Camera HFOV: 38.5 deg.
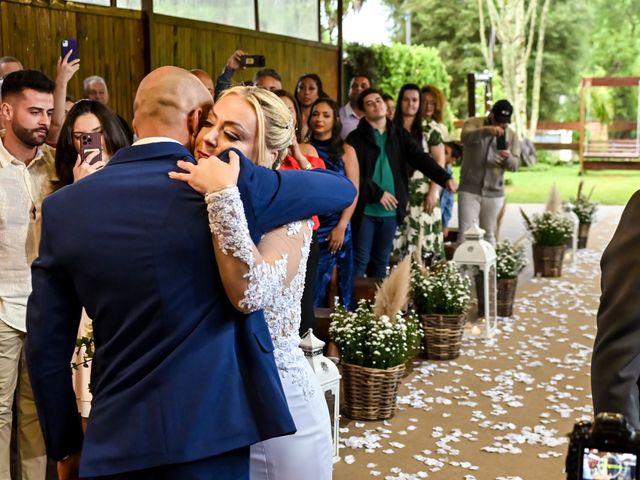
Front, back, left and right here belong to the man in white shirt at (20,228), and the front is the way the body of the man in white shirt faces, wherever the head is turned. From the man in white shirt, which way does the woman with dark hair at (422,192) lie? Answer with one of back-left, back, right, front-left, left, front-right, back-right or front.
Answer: left

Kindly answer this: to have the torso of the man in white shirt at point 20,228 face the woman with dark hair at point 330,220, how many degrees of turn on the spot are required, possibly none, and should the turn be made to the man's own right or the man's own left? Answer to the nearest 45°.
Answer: approximately 90° to the man's own left

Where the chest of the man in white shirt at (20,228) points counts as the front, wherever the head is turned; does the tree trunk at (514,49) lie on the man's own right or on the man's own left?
on the man's own left

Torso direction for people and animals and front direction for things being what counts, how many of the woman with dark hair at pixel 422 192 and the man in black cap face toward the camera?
2

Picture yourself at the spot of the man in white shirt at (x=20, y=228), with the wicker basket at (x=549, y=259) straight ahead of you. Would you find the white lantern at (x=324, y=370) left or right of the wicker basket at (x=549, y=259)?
right

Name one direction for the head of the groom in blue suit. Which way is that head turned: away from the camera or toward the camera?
away from the camera

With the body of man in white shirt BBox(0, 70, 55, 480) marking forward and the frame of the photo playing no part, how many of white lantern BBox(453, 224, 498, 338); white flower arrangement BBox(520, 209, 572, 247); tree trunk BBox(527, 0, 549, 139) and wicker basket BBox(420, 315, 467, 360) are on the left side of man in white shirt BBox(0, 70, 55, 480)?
4

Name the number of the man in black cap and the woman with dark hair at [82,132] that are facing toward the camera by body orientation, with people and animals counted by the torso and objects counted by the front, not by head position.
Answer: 2

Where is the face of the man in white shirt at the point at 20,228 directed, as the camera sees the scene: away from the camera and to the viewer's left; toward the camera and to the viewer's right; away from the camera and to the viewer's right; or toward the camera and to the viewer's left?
toward the camera and to the viewer's right

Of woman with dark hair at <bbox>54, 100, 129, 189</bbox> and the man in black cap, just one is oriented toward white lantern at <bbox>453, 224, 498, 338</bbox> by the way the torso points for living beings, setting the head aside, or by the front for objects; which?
the man in black cap

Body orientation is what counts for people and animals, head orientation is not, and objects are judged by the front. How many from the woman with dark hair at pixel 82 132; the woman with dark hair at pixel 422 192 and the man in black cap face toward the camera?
3

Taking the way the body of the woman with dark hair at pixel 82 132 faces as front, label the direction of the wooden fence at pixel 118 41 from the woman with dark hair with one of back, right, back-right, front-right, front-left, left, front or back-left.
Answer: back

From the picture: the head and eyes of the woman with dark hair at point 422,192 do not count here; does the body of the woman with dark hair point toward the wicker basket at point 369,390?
yes

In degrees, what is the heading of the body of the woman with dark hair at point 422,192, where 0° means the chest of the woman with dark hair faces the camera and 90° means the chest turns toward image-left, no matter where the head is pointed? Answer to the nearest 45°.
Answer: approximately 0°
